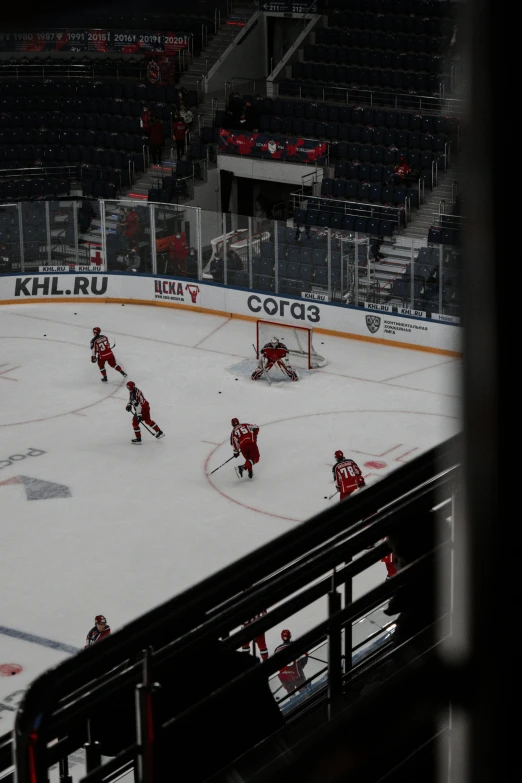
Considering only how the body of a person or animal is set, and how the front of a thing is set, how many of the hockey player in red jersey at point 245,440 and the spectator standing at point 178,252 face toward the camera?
1

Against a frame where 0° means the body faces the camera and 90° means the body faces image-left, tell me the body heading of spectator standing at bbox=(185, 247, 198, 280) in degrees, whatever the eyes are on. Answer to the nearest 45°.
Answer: approximately 0°

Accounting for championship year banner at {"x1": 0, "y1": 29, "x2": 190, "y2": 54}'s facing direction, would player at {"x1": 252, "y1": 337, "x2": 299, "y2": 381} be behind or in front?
in front

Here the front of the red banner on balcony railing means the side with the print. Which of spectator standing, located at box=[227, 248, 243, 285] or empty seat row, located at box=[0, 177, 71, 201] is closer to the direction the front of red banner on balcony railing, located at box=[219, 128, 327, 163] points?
the spectator standing

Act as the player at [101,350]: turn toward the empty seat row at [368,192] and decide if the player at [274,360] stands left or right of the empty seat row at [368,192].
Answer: right

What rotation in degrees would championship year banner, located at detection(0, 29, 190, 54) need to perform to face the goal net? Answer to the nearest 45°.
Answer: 0° — it already faces it

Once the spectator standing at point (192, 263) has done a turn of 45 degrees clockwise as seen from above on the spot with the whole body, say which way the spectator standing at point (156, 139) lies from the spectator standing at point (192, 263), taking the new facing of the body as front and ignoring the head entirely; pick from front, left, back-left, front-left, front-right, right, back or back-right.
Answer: back-right

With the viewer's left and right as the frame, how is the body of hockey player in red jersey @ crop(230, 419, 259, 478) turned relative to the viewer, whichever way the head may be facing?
facing away from the viewer and to the left of the viewer

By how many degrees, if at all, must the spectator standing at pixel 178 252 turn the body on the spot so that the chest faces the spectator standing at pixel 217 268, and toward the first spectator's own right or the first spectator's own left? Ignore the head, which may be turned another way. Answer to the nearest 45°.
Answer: approximately 45° to the first spectator's own left
